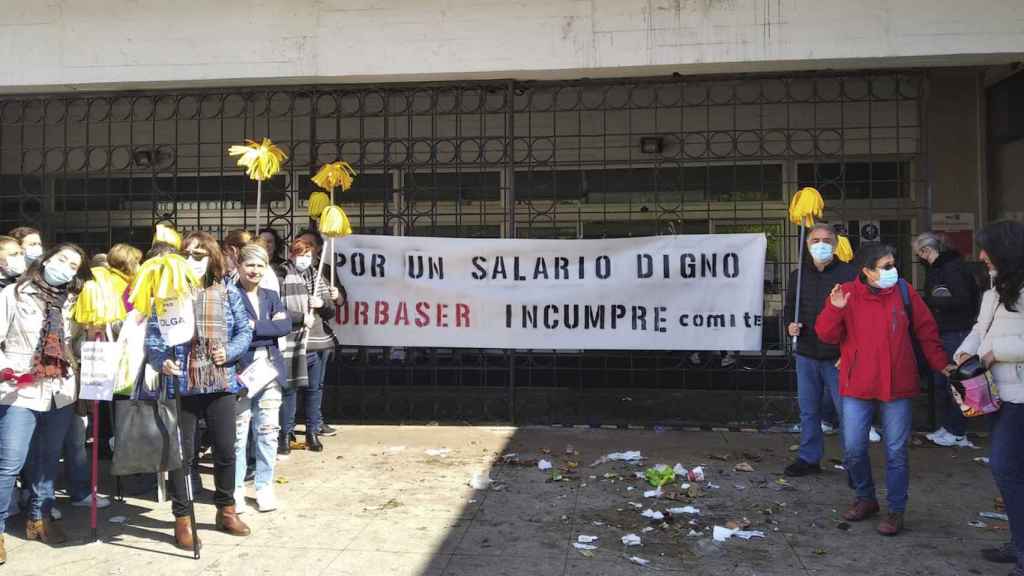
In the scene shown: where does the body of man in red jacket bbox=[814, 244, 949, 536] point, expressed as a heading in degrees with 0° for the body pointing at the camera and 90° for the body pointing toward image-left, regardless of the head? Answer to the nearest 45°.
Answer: approximately 0°

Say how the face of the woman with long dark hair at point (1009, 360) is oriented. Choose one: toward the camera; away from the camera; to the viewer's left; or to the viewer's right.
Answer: to the viewer's left

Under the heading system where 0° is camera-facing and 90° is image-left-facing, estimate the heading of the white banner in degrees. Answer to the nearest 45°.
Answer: approximately 0°

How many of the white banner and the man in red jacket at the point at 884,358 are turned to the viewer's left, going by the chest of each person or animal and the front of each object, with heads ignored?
0

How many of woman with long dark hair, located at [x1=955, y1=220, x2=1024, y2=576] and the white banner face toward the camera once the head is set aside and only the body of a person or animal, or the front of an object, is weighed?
1

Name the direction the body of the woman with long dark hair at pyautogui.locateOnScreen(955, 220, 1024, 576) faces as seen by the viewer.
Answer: to the viewer's left

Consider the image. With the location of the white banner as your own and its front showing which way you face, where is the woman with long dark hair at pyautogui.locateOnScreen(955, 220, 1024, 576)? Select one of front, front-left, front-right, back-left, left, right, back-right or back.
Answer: front-left

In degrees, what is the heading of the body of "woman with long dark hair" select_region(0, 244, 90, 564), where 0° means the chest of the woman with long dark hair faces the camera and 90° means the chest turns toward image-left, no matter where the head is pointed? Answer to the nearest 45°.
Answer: approximately 315°

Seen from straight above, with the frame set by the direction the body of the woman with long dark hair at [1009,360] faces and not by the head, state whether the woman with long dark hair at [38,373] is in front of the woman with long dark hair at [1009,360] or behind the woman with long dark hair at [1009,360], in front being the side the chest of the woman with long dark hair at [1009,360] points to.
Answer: in front

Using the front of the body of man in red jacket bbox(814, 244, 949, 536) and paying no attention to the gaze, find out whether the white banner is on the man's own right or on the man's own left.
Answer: on the man's own right

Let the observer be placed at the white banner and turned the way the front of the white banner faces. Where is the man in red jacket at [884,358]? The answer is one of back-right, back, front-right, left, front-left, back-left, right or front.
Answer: front-left

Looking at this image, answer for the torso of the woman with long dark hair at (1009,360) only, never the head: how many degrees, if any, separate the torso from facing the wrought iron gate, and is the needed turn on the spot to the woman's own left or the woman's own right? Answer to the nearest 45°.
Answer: approximately 45° to the woman's own right

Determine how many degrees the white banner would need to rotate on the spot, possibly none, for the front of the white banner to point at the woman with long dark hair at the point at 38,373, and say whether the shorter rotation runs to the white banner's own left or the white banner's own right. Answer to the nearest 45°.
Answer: approximately 45° to the white banner's own right
